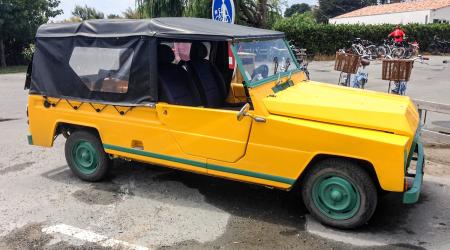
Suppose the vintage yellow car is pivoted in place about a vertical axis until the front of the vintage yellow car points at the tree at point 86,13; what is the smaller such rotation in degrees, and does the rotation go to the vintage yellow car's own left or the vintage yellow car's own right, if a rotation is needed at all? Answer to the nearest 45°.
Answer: approximately 135° to the vintage yellow car's own left

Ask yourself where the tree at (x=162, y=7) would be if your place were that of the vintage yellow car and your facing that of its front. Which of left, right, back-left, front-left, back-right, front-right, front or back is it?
back-left

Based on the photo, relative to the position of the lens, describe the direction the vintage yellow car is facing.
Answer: facing the viewer and to the right of the viewer

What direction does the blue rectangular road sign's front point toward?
toward the camera

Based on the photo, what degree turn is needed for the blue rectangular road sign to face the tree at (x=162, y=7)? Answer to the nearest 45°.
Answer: approximately 180°

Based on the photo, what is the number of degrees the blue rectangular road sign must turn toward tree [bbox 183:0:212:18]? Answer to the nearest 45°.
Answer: approximately 180°

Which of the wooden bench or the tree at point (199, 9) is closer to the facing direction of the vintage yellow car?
the wooden bench

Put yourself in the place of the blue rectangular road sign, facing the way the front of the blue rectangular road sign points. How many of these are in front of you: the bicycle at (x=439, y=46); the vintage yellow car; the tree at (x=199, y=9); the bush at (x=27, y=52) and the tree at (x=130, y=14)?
1

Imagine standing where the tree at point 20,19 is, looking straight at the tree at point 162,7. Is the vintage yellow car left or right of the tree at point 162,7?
right

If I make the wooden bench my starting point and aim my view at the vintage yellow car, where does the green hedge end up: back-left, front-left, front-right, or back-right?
back-right

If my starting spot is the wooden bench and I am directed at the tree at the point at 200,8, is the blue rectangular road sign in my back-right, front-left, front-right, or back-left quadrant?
front-left

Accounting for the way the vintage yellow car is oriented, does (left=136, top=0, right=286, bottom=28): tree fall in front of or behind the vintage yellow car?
behind

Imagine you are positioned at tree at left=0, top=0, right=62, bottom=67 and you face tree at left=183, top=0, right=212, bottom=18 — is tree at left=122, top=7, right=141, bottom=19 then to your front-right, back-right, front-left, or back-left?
front-left

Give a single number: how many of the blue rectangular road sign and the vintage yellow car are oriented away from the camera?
0

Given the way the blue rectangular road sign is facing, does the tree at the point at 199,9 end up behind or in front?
behind

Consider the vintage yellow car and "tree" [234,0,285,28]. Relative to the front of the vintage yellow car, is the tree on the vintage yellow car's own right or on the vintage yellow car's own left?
on the vintage yellow car's own left
